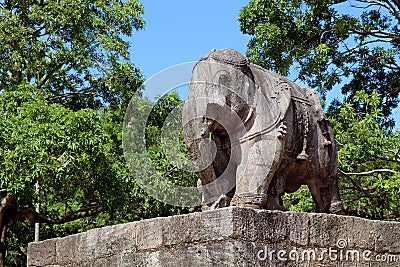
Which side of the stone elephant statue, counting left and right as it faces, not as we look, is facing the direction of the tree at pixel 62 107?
right

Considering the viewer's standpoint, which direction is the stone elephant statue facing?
facing the viewer and to the left of the viewer
